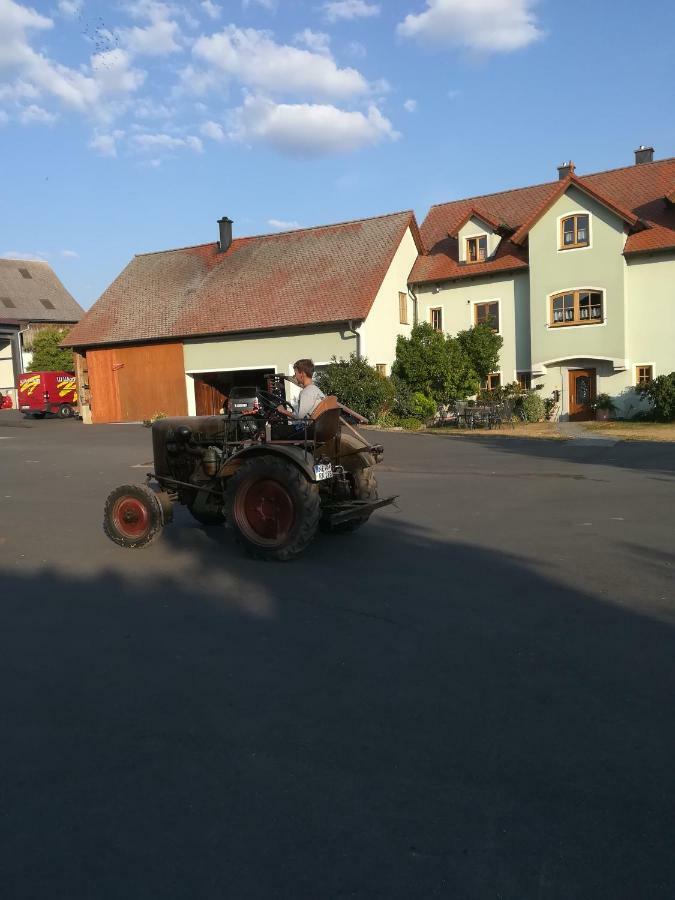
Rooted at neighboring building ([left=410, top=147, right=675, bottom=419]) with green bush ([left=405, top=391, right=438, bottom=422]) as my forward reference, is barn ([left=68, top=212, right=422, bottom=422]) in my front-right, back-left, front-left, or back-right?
front-right

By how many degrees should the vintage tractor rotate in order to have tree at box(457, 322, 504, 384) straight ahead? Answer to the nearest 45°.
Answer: approximately 90° to its right

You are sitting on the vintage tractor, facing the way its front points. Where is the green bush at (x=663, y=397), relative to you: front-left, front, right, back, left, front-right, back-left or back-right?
right

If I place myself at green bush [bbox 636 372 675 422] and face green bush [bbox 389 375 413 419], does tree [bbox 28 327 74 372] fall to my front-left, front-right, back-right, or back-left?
front-right

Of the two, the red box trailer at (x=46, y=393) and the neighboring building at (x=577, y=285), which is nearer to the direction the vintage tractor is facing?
the red box trailer

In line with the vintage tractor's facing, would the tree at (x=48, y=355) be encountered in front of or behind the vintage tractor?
in front

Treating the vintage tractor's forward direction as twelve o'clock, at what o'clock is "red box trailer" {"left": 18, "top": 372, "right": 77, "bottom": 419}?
The red box trailer is roughly at 1 o'clock from the vintage tractor.

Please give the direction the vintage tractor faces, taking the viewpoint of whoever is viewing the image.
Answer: facing away from the viewer and to the left of the viewer

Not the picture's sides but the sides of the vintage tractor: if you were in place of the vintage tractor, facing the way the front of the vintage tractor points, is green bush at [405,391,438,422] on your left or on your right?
on your right

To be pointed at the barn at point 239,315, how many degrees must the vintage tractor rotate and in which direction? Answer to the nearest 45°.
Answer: approximately 45° to its right
